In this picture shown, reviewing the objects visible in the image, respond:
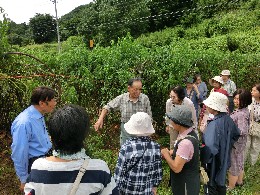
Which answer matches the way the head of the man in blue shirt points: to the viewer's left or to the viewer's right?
to the viewer's right

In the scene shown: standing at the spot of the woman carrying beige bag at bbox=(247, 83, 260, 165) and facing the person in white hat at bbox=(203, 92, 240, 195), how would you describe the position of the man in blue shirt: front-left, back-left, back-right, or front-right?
front-right

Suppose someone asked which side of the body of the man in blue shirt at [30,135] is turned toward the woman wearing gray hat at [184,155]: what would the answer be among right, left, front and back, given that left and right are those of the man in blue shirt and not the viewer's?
front

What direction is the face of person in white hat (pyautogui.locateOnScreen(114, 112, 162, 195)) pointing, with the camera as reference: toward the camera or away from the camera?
away from the camera

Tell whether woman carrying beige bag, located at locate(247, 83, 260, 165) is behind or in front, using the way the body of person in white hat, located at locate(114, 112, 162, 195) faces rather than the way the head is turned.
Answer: in front

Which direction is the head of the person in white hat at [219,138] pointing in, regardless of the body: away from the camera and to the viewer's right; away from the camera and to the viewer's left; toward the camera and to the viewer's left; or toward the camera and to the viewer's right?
away from the camera and to the viewer's left

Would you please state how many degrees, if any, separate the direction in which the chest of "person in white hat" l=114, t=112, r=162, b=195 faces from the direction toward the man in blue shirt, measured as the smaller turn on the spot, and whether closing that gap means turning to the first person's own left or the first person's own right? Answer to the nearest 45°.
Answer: approximately 90° to the first person's own left

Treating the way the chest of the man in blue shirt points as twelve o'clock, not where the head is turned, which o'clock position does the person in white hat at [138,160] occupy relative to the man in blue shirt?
The person in white hat is roughly at 1 o'clock from the man in blue shirt.

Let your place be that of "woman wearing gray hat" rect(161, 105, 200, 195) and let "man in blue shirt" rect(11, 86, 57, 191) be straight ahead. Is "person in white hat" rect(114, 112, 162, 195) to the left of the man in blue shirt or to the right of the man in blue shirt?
left

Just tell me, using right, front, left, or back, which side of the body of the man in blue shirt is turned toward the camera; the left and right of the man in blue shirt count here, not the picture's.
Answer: right

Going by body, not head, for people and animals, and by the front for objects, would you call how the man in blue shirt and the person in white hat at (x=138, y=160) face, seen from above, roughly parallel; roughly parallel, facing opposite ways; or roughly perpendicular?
roughly perpendicular

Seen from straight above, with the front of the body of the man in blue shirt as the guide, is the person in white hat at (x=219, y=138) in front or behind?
in front

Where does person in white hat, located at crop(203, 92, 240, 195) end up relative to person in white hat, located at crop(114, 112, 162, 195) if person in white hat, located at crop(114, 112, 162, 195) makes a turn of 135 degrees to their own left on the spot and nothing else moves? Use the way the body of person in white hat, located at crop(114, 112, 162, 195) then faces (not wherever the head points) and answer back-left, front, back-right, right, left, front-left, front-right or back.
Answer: back

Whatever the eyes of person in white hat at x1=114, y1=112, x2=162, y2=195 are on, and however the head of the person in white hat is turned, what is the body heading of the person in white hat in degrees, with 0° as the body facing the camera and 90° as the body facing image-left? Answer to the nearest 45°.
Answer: approximately 180°

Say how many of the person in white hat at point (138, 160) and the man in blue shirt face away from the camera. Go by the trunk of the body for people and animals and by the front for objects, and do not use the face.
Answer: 1
